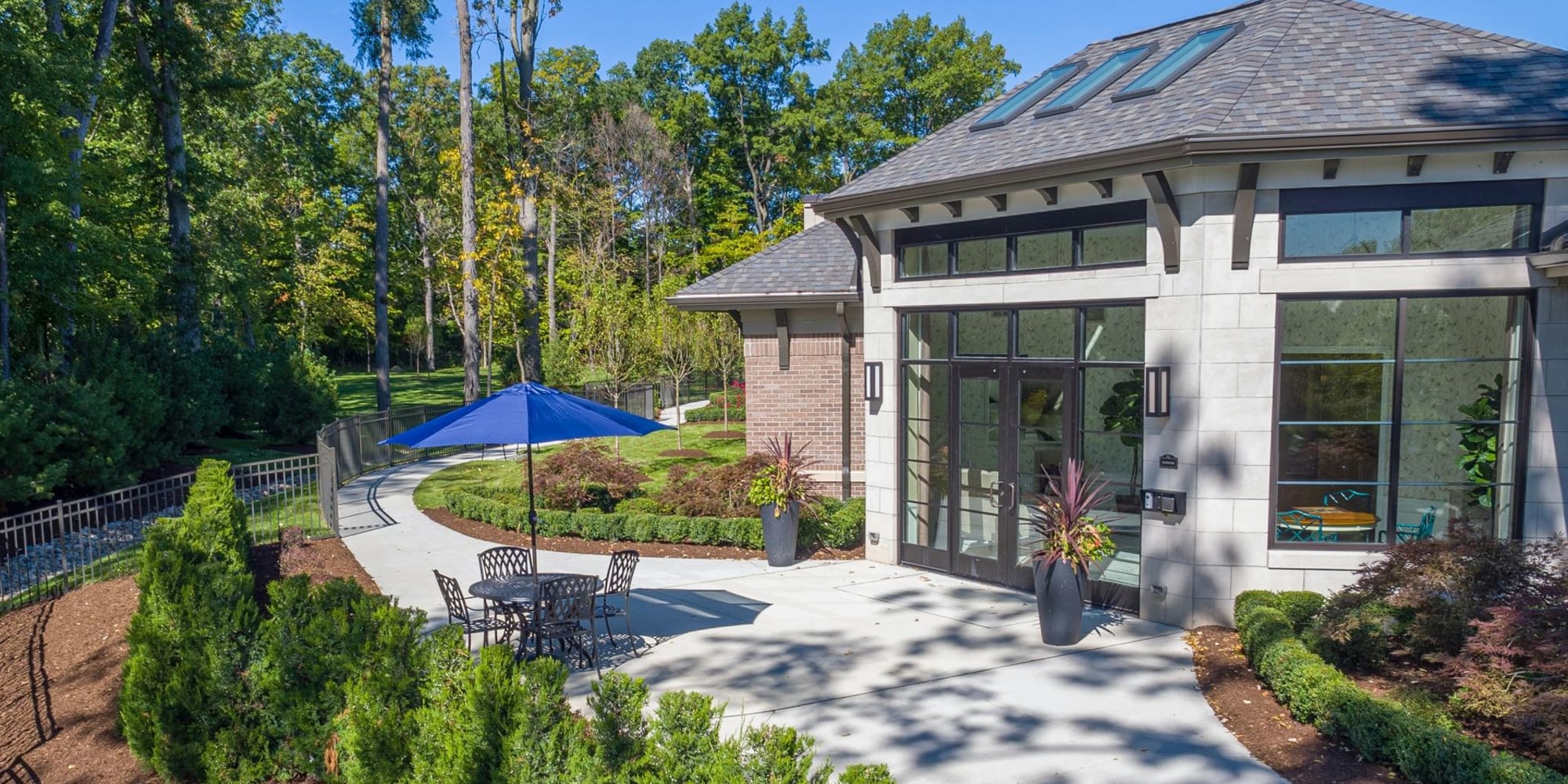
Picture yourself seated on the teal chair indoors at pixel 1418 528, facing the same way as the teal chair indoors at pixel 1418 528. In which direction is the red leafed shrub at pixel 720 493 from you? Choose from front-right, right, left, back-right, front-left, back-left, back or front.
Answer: front

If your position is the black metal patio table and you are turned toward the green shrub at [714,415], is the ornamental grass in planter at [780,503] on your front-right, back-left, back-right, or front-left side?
front-right

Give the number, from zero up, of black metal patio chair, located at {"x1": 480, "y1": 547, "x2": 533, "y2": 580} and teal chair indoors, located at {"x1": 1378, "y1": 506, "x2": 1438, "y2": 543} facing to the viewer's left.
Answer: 1

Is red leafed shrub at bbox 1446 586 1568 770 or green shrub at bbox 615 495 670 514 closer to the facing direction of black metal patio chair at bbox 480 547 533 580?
the red leafed shrub

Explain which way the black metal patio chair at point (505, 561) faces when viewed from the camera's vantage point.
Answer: facing the viewer

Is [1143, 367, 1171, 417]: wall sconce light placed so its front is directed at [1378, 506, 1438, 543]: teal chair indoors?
no

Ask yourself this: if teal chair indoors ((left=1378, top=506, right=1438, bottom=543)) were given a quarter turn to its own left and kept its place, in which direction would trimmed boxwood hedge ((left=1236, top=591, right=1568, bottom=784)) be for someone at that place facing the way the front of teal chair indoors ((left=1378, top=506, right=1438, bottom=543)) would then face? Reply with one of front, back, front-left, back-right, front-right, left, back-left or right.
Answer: front

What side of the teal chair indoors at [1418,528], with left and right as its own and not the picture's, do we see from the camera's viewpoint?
left

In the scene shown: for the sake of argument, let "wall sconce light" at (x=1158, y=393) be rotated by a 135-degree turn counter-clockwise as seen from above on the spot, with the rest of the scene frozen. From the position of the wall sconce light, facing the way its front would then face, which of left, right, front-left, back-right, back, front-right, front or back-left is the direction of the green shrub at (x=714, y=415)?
back-left

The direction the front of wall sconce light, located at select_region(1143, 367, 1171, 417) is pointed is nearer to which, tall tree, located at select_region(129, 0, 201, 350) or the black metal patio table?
the black metal patio table

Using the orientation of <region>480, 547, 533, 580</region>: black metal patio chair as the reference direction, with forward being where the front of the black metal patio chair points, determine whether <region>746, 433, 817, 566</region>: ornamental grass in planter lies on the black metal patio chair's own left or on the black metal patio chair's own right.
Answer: on the black metal patio chair's own left

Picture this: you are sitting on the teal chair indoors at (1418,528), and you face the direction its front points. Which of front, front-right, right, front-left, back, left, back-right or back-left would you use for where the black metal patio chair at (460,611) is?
front-left

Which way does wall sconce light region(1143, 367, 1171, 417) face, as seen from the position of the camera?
facing the viewer and to the left of the viewer

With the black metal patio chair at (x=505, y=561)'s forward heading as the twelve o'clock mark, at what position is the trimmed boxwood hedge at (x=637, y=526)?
The trimmed boxwood hedge is roughly at 7 o'clock from the black metal patio chair.

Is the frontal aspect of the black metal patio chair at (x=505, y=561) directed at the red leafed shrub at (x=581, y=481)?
no

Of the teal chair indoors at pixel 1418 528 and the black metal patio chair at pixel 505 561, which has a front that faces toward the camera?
the black metal patio chair

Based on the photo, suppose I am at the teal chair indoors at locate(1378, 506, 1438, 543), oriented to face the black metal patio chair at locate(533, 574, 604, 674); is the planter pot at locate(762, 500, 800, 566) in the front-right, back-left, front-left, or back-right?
front-right

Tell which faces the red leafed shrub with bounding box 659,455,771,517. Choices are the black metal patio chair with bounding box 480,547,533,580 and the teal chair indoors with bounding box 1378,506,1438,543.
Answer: the teal chair indoors

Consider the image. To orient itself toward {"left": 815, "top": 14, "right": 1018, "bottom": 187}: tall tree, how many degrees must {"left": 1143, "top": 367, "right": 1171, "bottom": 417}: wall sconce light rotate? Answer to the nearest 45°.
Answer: approximately 135° to its right
